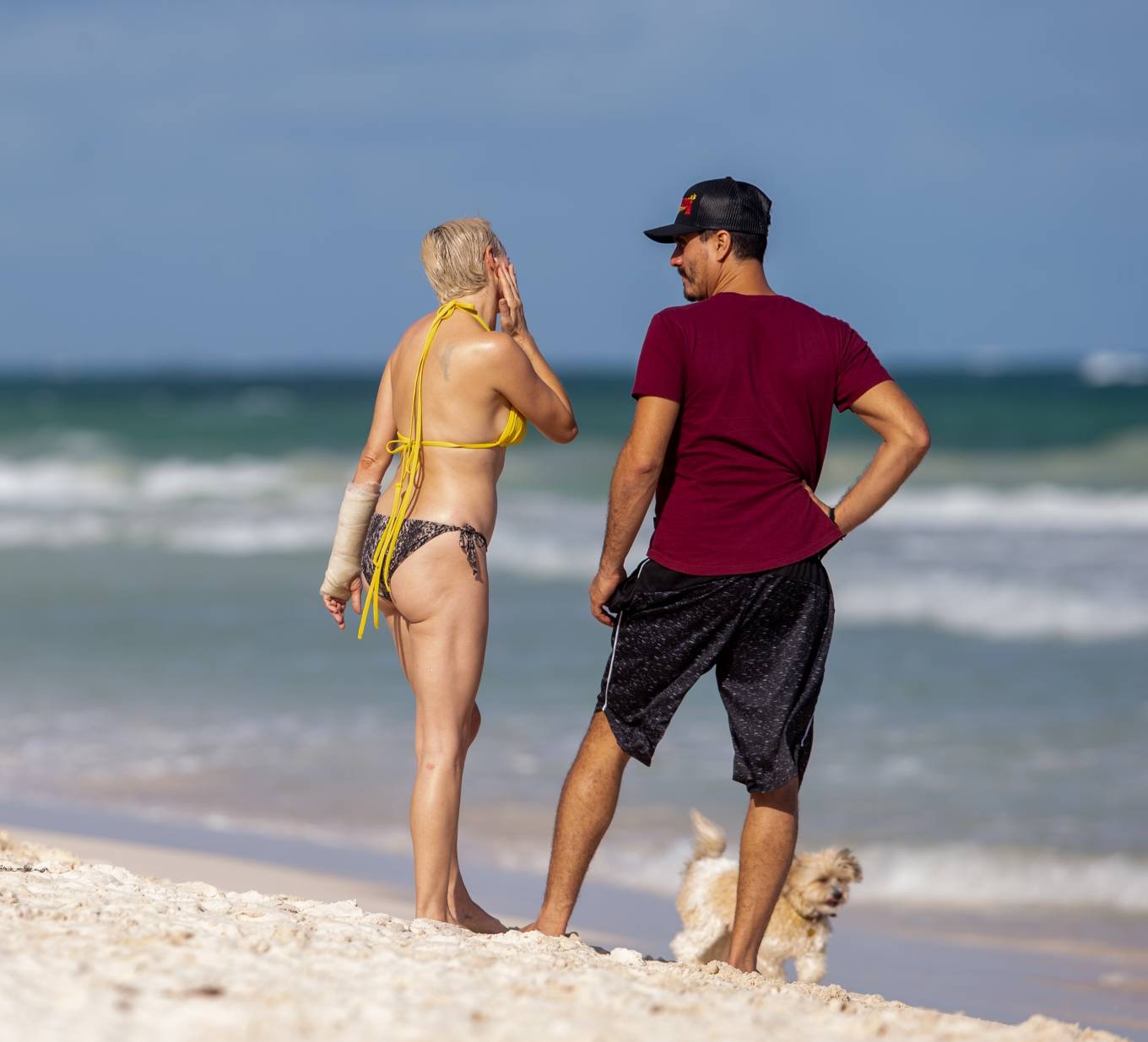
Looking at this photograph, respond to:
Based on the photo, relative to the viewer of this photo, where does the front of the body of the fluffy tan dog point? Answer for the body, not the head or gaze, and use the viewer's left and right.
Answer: facing the viewer and to the right of the viewer

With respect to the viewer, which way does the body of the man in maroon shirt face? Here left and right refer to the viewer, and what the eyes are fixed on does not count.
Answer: facing away from the viewer

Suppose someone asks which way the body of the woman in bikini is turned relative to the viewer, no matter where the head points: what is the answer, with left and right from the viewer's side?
facing away from the viewer and to the right of the viewer

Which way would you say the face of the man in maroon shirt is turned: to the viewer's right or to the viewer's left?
to the viewer's left

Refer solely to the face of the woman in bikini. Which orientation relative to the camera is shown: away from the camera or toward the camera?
away from the camera

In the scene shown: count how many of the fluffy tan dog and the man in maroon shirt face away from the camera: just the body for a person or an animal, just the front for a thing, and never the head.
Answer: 1

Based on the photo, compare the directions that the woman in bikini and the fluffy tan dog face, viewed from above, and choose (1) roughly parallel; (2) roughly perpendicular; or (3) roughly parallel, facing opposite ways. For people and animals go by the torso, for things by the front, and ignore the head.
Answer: roughly perpendicular

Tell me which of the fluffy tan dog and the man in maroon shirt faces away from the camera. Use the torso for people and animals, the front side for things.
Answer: the man in maroon shirt
